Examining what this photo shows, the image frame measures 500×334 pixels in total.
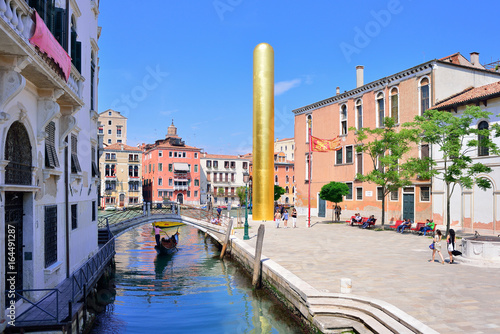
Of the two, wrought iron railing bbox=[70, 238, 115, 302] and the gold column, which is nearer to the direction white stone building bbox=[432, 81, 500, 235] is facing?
the wrought iron railing

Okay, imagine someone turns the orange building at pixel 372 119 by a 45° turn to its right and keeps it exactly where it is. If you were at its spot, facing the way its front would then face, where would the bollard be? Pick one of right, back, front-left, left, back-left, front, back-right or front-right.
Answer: left

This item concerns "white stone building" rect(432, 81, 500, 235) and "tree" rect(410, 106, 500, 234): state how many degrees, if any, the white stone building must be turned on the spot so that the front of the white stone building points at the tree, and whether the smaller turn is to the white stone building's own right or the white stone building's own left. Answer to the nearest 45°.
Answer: approximately 45° to the white stone building's own left

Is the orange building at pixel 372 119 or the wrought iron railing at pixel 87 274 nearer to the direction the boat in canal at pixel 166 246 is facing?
the orange building

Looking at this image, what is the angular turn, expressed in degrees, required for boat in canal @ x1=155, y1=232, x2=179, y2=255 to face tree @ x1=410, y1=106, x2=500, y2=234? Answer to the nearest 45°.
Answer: approximately 90° to its right

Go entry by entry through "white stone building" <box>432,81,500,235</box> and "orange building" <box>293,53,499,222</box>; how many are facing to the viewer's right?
0

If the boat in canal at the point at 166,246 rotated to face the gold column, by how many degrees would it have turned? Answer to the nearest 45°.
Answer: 0° — it already faces it

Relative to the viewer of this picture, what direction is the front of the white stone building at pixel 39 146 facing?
facing the viewer and to the right of the viewer

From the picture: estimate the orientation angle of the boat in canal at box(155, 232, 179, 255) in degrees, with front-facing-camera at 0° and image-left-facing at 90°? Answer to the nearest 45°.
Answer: approximately 225°
